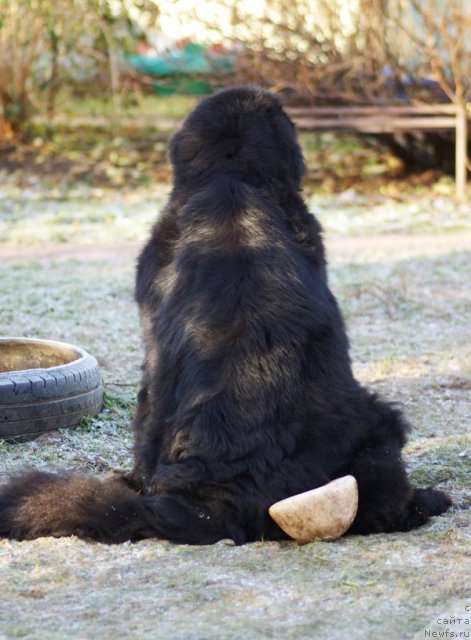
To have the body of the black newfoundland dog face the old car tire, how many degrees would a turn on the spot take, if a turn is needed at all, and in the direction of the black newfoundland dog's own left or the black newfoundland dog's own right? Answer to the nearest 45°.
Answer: approximately 45° to the black newfoundland dog's own left

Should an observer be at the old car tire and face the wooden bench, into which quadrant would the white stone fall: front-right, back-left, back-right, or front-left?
back-right

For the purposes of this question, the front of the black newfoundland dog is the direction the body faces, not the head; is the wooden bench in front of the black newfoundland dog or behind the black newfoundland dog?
in front

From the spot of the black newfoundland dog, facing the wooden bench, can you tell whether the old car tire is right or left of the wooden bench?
left

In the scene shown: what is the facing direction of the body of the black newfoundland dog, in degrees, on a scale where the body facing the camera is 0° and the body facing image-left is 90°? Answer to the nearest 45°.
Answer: approximately 180°
